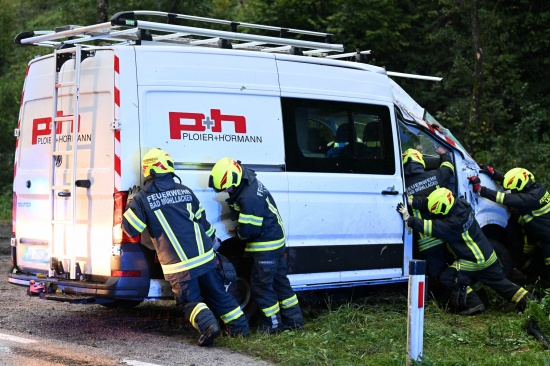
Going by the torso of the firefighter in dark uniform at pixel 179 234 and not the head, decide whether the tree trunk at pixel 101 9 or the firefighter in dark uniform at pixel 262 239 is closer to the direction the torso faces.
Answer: the tree trunk

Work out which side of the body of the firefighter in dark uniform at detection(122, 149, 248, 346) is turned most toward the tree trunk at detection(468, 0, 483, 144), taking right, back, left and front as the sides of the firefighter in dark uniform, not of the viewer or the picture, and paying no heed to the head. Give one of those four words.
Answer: right

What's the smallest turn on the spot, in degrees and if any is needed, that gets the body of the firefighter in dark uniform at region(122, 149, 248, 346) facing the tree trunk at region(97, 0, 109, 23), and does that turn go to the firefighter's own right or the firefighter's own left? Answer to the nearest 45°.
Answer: approximately 45° to the firefighter's own right

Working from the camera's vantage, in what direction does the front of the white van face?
facing away from the viewer and to the right of the viewer

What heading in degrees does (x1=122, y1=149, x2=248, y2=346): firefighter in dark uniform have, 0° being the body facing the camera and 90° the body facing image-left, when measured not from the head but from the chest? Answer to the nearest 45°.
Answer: approximately 135°

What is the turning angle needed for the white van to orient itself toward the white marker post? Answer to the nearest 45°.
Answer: approximately 90° to its right

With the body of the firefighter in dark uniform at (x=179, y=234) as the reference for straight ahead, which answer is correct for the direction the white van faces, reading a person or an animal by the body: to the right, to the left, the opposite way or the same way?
to the right
